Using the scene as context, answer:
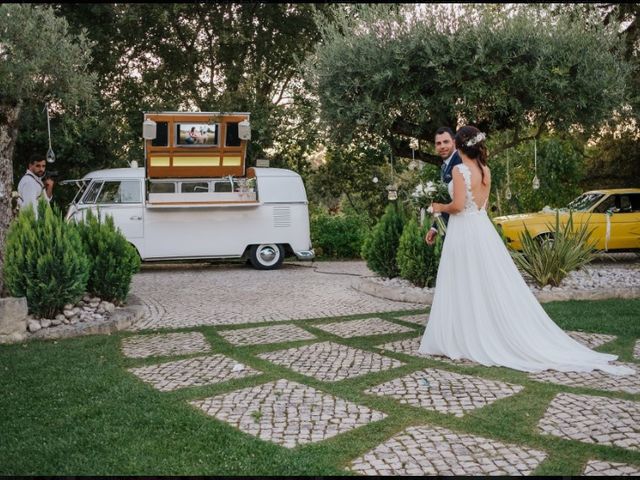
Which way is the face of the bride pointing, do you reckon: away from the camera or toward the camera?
away from the camera

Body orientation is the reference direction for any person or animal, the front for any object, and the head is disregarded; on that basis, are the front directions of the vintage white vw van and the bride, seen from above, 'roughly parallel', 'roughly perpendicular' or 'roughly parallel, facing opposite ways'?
roughly perpendicular

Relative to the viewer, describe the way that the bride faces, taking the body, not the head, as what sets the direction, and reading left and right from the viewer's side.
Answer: facing away from the viewer and to the left of the viewer

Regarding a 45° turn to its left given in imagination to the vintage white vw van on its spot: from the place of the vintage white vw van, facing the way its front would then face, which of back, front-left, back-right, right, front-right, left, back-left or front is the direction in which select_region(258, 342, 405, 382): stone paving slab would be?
front-left

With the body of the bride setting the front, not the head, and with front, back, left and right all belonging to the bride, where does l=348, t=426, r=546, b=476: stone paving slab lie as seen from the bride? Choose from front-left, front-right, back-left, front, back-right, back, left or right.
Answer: back-left

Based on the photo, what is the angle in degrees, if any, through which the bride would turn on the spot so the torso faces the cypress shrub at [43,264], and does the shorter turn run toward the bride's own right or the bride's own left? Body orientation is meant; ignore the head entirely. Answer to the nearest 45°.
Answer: approximately 45° to the bride's own left

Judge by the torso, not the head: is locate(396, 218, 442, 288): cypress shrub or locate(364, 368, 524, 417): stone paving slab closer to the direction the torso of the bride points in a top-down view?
the cypress shrub

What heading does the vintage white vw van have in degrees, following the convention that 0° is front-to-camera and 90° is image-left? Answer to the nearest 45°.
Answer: approximately 90°

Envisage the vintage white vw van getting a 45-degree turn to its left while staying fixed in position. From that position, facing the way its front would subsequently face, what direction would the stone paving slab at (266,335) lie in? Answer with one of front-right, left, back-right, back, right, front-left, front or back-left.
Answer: front-left

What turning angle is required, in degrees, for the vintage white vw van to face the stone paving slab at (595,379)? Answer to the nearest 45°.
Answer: approximately 90° to its left

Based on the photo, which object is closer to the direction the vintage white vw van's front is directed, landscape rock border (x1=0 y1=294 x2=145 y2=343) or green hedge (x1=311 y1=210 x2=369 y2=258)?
the landscape rock border

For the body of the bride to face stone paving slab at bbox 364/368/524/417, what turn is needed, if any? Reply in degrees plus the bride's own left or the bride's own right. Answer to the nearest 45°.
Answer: approximately 135° to the bride's own left

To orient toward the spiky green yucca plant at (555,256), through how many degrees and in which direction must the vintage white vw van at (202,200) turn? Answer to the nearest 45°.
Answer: approximately 135° to its left

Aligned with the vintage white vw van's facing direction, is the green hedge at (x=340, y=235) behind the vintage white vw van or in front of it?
behind
